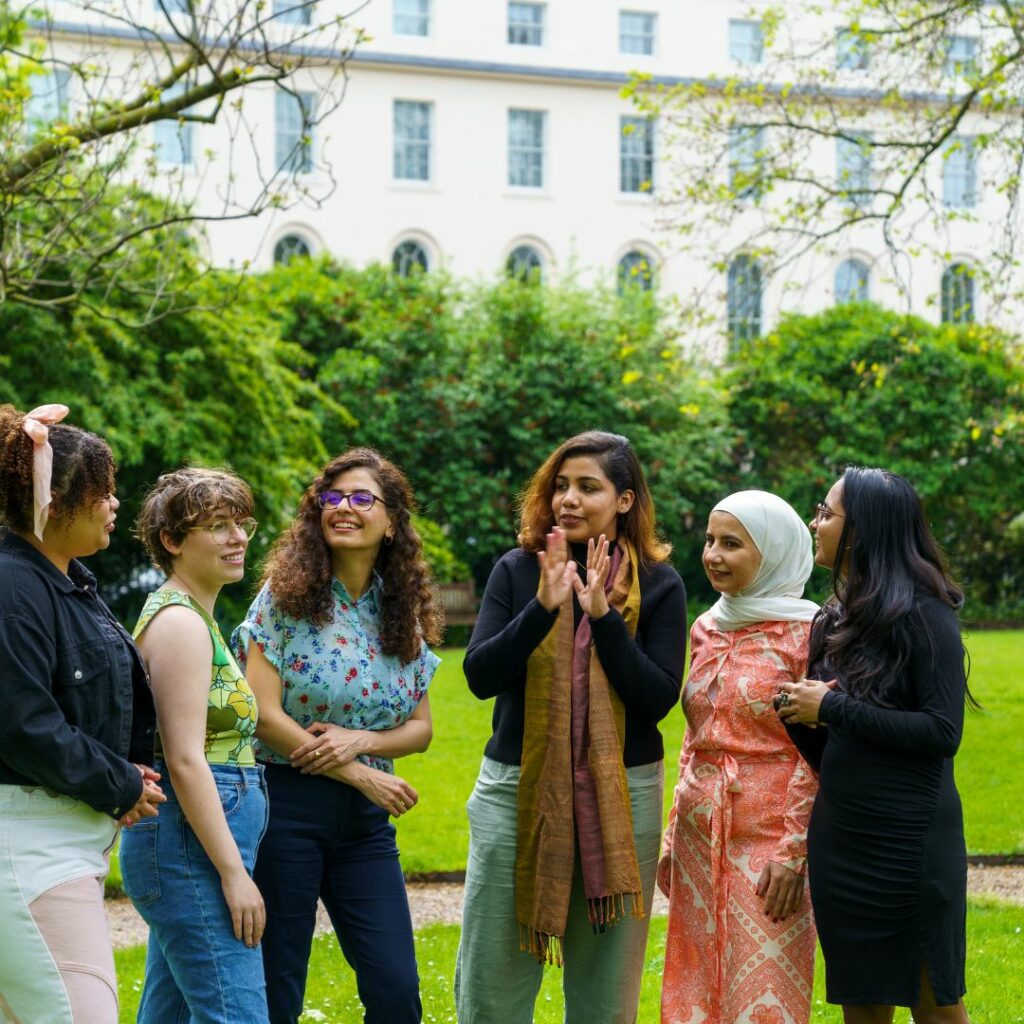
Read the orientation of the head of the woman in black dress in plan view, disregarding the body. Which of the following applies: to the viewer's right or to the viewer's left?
to the viewer's left

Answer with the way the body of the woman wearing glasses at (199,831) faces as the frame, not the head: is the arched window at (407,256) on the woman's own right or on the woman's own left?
on the woman's own left

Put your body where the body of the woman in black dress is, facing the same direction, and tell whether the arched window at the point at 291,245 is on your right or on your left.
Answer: on your right

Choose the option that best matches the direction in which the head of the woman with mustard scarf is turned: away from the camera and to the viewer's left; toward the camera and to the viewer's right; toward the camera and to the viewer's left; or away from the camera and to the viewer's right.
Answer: toward the camera and to the viewer's left

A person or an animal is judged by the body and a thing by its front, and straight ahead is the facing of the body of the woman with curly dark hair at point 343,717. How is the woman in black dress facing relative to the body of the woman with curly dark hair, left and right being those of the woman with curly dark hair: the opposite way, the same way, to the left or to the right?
to the right

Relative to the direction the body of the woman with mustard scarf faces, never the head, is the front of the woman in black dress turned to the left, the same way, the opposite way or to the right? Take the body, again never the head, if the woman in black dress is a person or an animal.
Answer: to the right

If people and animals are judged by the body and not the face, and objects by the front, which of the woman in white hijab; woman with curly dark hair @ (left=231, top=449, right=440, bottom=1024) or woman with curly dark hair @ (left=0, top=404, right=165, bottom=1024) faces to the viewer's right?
woman with curly dark hair @ (left=0, top=404, right=165, bottom=1024)

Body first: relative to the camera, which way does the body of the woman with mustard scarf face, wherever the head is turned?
toward the camera

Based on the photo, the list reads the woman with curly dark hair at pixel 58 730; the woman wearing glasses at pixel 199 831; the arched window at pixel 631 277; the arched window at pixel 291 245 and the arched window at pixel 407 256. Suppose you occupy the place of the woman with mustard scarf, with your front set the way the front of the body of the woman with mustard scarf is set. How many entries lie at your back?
3

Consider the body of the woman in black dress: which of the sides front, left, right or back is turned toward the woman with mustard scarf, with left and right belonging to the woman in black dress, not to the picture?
front

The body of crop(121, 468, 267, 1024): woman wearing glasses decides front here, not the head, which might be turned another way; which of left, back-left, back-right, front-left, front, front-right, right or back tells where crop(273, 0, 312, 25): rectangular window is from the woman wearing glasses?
left

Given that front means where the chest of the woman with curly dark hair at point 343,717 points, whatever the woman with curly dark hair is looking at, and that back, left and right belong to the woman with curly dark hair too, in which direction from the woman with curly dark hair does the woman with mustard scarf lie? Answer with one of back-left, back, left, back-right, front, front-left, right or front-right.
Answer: left

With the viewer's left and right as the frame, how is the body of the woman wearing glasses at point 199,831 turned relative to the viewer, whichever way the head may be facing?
facing to the right of the viewer

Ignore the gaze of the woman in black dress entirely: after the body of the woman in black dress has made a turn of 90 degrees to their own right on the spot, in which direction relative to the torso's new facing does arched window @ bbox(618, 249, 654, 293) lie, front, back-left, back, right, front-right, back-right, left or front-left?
front

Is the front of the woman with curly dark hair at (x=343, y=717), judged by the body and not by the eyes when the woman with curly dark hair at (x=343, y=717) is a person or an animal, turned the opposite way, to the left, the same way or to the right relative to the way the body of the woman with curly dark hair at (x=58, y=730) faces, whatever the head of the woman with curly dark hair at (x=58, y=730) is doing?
to the right
